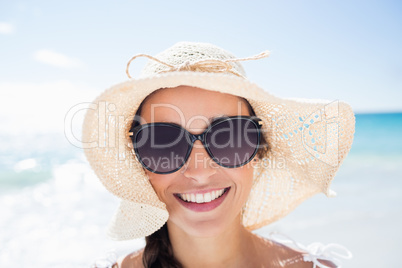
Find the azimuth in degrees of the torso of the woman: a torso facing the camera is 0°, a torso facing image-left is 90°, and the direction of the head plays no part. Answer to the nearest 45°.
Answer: approximately 0°
